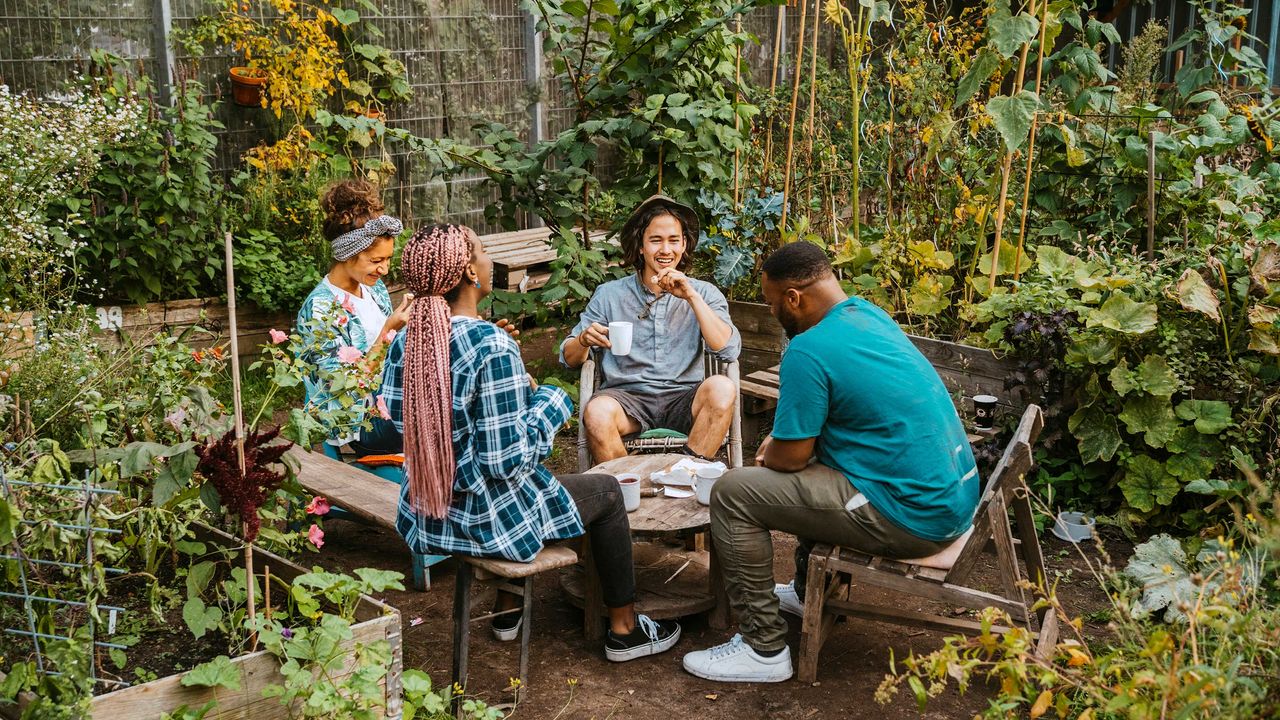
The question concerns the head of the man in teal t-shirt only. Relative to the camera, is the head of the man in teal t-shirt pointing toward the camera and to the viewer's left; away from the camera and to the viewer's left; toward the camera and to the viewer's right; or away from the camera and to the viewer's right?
away from the camera and to the viewer's left

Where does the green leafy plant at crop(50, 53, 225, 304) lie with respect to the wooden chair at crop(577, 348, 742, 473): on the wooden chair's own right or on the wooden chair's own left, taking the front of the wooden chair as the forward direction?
on the wooden chair's own right

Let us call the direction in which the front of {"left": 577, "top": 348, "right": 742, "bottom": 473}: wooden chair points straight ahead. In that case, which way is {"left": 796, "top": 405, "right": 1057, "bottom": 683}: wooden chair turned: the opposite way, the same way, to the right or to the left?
to the right

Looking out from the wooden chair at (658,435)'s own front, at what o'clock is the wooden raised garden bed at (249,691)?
The wooden raised garden bed is roughly at 1 o'clock from the wooden chair.

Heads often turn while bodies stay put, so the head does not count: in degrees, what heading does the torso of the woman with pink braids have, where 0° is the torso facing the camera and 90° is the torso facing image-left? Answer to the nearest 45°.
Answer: approximately 225°

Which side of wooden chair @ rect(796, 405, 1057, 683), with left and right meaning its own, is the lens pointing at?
left

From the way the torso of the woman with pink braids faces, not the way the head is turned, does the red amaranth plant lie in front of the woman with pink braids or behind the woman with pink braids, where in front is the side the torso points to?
behind

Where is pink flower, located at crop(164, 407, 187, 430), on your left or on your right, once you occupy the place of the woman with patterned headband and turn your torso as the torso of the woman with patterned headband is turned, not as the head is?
on your right

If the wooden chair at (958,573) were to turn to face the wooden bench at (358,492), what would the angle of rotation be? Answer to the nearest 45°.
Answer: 0° — it already faces it

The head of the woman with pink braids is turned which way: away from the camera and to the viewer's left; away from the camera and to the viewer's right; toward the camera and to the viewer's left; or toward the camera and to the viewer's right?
away from the camera and to the viewer's right

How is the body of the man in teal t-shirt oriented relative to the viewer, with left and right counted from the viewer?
facing to the left of the viewer

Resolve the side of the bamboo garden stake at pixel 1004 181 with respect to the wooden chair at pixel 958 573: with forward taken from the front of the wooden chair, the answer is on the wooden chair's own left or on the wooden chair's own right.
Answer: on the wooden chair's own right

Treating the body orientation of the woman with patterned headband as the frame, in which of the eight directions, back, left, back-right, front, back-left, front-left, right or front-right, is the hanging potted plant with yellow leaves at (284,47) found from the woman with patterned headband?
back-left
